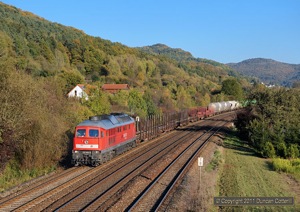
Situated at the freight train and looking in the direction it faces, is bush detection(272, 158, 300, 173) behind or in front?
in front

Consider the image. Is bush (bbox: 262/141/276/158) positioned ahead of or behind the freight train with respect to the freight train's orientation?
ahead

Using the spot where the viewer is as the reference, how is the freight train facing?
facing the viewer and to the left of the viewer

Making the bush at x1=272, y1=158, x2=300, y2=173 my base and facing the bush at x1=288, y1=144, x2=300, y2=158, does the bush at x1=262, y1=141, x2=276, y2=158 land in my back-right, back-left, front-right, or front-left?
front-left
